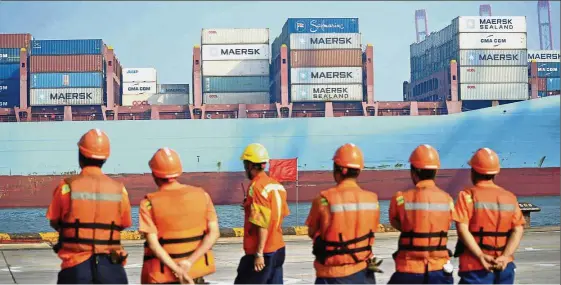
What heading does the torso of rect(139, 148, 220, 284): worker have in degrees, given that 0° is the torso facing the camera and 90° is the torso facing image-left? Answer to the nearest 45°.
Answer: approximately 180°

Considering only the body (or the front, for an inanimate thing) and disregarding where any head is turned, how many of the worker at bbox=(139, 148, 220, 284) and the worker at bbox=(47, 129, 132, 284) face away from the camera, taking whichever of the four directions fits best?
2

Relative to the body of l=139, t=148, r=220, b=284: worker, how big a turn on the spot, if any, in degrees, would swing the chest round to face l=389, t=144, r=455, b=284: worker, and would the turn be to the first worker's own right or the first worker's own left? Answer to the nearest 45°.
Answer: approximately 90° to the first worker's own right

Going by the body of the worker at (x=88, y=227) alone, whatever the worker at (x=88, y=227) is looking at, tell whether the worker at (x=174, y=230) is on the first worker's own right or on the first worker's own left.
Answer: on the first worker's own right

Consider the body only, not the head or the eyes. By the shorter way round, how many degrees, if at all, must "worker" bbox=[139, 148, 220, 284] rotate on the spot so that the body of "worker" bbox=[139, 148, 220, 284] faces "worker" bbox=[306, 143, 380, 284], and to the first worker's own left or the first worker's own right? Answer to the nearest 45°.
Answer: approximately 90° to the first worker's own right

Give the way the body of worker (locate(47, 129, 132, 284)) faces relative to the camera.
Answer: away from the camera
